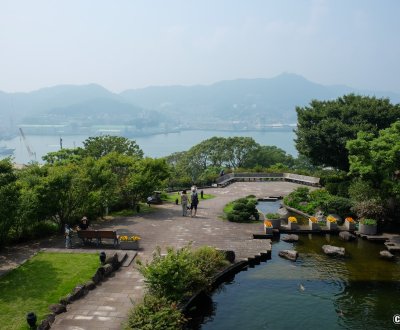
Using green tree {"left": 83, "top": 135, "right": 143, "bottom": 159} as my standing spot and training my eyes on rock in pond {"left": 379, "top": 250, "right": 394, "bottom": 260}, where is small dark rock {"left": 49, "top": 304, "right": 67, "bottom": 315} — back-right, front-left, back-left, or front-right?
front-right

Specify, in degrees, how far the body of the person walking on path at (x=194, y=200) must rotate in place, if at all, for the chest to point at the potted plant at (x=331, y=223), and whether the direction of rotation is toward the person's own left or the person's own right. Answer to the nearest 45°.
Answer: approximately 90° to the person's own right

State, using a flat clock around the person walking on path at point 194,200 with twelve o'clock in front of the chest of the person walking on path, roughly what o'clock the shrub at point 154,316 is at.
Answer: The shrub is roughly at 6 o'clock from the person walking on path.

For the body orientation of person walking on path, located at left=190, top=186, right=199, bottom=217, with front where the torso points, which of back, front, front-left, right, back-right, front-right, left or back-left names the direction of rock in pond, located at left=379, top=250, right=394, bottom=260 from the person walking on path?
back-right

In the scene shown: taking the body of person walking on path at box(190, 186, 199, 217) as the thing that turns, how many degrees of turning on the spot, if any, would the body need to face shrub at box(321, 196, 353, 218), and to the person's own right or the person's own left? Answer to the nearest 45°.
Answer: approximately 90° to the person's own left

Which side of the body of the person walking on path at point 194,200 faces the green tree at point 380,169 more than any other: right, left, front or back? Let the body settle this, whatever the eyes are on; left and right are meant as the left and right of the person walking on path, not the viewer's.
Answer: right

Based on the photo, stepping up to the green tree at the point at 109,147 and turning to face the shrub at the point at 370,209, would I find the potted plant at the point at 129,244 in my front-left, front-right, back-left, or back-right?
front-right

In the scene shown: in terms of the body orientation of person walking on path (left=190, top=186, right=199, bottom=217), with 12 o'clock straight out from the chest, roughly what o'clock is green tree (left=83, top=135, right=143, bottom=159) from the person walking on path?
The green tree is roughly at 11 o'clock from the person walking on path.

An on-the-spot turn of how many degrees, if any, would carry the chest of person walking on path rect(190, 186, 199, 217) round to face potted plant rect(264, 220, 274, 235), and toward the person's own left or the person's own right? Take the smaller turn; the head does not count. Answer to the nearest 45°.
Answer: approximately 135° to the person's own right

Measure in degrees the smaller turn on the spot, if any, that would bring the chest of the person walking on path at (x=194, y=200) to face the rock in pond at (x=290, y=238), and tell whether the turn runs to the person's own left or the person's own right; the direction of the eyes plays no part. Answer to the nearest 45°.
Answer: approximately 135° to the person's own right
